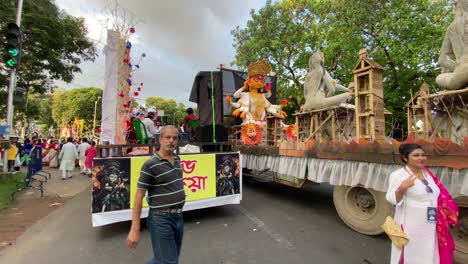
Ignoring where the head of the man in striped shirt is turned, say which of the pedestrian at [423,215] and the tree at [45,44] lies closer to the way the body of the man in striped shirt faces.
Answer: the pedestrian

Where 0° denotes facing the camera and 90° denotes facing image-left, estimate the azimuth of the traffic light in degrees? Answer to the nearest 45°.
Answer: approximately 0°

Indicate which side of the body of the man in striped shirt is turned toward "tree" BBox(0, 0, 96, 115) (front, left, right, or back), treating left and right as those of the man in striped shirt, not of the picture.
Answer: back

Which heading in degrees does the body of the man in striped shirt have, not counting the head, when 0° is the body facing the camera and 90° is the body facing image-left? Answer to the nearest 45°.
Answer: approximately 315°
